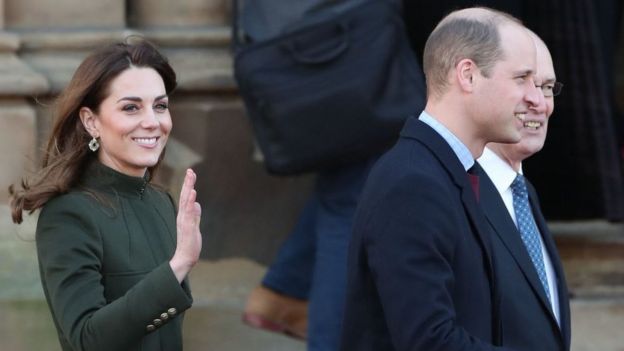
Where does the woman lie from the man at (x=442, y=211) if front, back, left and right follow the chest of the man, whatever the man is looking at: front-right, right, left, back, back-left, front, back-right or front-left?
back

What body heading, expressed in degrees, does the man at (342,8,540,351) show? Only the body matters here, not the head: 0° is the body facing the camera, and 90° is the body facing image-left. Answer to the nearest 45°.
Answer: approximately 270°

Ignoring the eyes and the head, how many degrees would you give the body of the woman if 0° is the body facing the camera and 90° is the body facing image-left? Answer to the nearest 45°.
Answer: approximately 315°

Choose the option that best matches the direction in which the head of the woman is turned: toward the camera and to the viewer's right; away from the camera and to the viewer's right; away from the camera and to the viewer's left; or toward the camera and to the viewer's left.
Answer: toward the camera and to the viewer's right

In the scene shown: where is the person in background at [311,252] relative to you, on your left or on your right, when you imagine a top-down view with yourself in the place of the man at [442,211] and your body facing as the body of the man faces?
on your left

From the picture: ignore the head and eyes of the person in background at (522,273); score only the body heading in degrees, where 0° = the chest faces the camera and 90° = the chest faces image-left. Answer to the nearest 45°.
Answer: approximately 315°

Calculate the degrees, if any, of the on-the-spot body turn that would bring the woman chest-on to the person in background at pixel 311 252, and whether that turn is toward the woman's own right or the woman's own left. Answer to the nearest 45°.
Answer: approximately 90° to the woman's own left

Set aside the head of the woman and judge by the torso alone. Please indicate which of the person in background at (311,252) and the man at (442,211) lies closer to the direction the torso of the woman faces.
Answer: the man

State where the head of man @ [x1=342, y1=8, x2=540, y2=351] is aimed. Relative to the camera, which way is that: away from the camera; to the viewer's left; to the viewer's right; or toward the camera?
to the viewer's right
